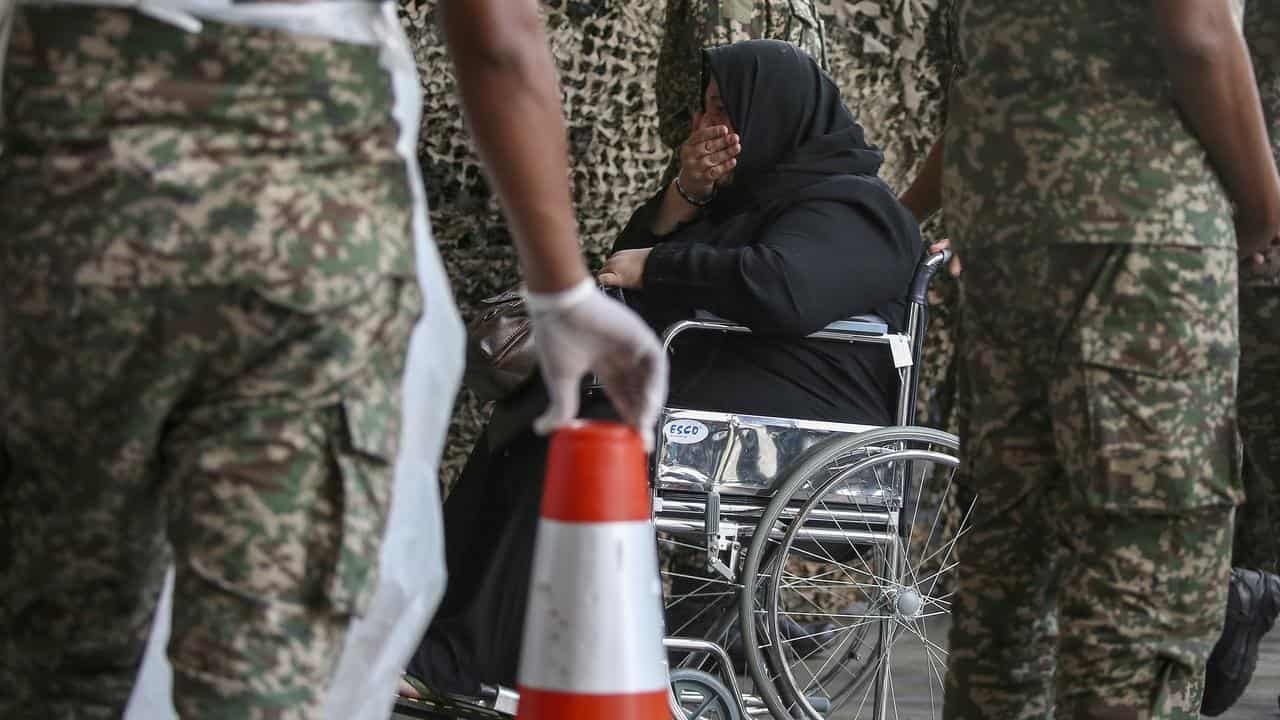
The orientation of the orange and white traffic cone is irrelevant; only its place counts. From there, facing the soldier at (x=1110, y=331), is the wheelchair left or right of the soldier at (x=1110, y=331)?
left

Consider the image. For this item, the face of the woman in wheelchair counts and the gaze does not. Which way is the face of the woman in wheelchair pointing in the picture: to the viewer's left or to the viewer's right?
to the viewer's left

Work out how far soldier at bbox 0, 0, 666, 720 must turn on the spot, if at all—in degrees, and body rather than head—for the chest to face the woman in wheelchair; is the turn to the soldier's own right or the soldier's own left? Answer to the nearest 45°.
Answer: approximately 45° to the soldier's own right

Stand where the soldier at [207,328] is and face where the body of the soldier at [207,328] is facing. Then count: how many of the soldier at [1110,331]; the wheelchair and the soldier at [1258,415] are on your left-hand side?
0

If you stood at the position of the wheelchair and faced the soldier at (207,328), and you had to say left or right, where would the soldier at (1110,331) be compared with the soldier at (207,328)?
left

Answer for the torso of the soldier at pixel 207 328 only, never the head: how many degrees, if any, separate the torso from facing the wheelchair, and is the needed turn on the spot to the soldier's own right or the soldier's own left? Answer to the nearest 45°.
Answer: approximately 45° to the soldier's own right

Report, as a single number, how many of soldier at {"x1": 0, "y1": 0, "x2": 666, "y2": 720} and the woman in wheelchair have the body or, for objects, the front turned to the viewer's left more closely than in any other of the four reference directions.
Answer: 1

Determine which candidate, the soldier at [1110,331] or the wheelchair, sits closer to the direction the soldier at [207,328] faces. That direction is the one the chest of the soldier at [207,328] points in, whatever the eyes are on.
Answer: the wheelchair

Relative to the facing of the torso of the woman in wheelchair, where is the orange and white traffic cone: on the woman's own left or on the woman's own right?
on the woman's own left

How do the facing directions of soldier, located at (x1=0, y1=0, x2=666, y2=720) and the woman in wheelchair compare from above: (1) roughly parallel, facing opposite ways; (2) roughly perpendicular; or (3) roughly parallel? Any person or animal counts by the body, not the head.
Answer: roughly perpendicular

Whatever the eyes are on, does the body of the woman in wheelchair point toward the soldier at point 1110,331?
no

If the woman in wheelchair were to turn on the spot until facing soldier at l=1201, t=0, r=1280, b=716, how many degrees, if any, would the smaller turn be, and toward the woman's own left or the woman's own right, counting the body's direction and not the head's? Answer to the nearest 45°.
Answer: approximately 180°

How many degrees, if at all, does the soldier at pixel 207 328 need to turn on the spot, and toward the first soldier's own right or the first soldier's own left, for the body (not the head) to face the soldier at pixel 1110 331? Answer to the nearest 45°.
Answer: approximately 45° to the first soldier's own right

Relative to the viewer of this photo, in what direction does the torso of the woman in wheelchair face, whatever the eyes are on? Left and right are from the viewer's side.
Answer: facing to the left of the viewer

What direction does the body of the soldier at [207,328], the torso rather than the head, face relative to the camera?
away from the camera

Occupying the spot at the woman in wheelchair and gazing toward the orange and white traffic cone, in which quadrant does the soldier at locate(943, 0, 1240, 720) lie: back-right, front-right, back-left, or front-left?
front-left
